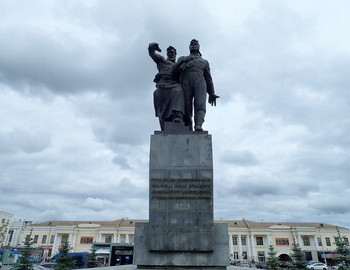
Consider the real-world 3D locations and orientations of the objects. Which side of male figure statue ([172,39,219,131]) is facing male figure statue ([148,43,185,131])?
right

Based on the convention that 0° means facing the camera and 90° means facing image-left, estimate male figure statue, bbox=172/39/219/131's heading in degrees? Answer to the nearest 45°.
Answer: approximately 0°
